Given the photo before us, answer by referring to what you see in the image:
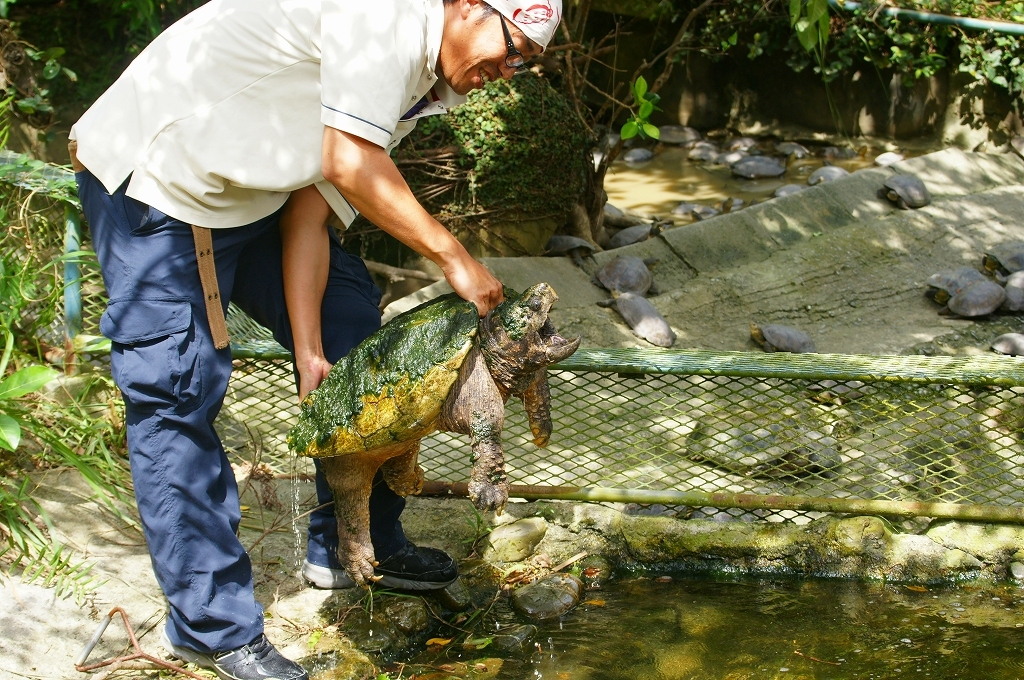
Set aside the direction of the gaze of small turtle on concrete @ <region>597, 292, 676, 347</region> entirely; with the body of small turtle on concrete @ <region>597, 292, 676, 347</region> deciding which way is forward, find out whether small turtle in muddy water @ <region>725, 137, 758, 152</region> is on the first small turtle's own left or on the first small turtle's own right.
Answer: on the first small turtle's own right

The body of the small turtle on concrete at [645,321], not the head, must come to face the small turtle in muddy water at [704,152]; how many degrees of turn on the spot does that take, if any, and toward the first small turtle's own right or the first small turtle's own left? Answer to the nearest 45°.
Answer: approximately 45° to the first small turtle's own right

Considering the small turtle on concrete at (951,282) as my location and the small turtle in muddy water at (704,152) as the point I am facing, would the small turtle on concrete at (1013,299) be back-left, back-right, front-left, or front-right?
back-right

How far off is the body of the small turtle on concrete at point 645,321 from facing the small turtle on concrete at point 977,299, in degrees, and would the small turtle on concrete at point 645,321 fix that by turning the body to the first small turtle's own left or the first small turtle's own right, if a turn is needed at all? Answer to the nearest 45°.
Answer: approximately 135° to the first small turtle's own right

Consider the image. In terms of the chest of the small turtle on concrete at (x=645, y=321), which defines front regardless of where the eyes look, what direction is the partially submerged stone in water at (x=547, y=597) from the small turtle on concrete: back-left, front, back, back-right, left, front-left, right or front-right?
back-left

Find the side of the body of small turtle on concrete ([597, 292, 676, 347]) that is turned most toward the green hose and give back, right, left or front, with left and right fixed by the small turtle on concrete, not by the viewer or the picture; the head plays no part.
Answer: right

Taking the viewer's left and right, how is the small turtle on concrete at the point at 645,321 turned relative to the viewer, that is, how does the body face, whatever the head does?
facing away from the viewer and to the left of the viewer

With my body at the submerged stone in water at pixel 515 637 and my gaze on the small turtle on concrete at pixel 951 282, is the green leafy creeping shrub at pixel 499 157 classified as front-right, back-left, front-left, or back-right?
front-left
